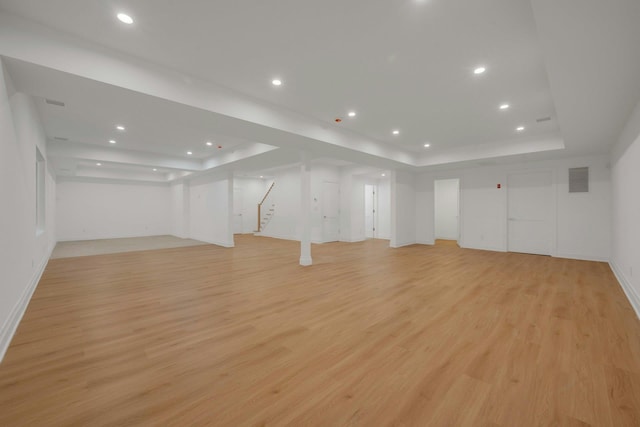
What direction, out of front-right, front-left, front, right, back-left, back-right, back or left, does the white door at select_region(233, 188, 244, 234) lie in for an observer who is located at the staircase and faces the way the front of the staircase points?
front

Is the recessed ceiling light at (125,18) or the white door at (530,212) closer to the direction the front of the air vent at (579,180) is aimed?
the recessed ceiling light

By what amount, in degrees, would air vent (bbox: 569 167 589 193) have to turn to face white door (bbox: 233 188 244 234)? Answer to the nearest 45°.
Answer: approximately 90° to its right

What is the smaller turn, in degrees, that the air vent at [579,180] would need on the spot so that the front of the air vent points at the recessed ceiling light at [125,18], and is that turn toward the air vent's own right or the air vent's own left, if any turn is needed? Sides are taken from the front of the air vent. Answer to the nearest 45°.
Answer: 0° — it already faces it

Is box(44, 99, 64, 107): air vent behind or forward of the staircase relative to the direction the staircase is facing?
forward

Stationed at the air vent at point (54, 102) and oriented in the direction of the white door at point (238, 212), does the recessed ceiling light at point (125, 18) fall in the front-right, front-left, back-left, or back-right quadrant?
back-right

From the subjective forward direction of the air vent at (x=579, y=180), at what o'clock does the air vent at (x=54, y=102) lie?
the air vent at (x=54, y=102) is roughly at 1 o'clock from the air vent at (x=579, y=180).

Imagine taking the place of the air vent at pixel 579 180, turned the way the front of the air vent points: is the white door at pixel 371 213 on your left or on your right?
on your right

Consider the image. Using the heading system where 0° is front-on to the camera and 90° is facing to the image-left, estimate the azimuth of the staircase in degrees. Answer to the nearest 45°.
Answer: approximately 45°

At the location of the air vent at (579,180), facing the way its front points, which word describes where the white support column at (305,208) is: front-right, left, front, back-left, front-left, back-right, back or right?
front-right
